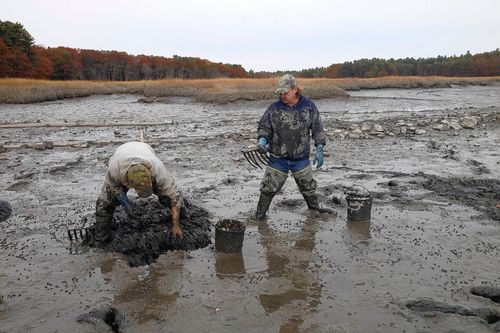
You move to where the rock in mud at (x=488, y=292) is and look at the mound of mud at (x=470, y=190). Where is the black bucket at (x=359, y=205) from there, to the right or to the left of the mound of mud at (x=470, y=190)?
left

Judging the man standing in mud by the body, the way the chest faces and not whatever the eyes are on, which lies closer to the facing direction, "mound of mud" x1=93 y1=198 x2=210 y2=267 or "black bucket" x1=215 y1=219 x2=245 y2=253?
the black bucket

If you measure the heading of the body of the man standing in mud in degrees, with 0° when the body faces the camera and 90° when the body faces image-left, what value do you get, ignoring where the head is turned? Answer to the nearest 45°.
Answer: approximately 0°

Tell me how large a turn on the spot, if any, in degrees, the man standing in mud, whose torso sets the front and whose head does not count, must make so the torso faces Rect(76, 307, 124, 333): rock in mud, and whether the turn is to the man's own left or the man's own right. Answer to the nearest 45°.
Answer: approximately 45° to the man's own right

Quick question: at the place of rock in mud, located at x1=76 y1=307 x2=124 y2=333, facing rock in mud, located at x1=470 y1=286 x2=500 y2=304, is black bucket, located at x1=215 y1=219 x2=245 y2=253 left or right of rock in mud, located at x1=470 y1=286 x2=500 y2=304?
left

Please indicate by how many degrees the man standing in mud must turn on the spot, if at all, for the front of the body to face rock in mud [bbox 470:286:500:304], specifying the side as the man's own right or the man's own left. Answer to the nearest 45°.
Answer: approximately 45° to the man's own left

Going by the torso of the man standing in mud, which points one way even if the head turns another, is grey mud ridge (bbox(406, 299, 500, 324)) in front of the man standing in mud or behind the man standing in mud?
in front

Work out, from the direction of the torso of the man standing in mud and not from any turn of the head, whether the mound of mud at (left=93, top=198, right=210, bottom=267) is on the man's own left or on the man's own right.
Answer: on the man's own right

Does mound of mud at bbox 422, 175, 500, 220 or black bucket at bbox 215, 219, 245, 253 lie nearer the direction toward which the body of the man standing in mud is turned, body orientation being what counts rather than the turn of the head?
the black bucket

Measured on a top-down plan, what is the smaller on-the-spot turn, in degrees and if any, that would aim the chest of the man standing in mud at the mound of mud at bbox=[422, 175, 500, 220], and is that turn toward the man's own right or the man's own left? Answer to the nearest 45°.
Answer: approximately 135° to the man's own left

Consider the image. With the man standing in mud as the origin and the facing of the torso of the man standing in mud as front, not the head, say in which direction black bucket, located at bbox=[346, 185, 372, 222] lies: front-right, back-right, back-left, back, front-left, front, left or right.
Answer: left

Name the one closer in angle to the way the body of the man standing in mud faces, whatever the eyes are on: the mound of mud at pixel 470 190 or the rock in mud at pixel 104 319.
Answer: the rock in mud
